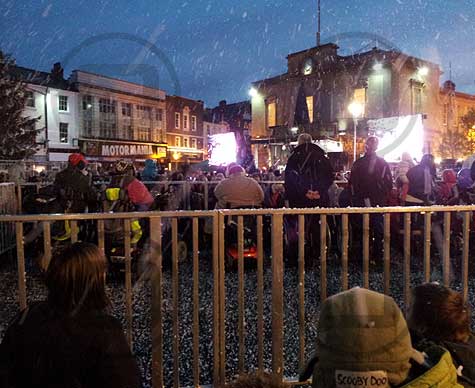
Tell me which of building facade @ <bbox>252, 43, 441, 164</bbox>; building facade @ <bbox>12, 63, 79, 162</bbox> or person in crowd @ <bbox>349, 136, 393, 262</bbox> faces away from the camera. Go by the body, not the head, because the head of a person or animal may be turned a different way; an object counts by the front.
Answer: the person in crowd

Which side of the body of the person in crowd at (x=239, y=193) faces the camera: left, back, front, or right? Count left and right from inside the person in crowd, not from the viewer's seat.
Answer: back

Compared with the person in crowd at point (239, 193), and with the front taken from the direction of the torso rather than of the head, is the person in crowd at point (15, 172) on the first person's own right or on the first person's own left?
on the first person's own left

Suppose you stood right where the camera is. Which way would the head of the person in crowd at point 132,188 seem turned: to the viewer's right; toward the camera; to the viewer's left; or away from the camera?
away from the camera

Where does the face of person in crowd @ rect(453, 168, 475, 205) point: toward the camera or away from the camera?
away from the camera

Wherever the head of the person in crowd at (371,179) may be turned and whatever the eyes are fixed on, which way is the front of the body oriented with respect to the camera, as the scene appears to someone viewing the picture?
away from the camera

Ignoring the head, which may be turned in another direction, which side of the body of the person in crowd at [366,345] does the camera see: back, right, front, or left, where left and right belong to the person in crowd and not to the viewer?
back

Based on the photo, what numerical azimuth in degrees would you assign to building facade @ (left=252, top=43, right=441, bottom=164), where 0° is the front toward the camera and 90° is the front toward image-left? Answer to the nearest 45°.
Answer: approximately 45°

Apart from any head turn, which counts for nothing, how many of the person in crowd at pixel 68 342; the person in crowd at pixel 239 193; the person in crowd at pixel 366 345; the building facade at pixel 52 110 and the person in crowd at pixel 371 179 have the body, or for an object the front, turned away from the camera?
4

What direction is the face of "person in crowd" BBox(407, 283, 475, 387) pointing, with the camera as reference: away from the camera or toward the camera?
away from the camera

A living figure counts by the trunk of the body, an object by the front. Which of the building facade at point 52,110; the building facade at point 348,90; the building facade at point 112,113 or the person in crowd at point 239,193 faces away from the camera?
the person in crowd

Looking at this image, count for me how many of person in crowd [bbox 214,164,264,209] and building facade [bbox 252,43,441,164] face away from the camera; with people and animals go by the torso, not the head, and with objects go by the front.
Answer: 1
